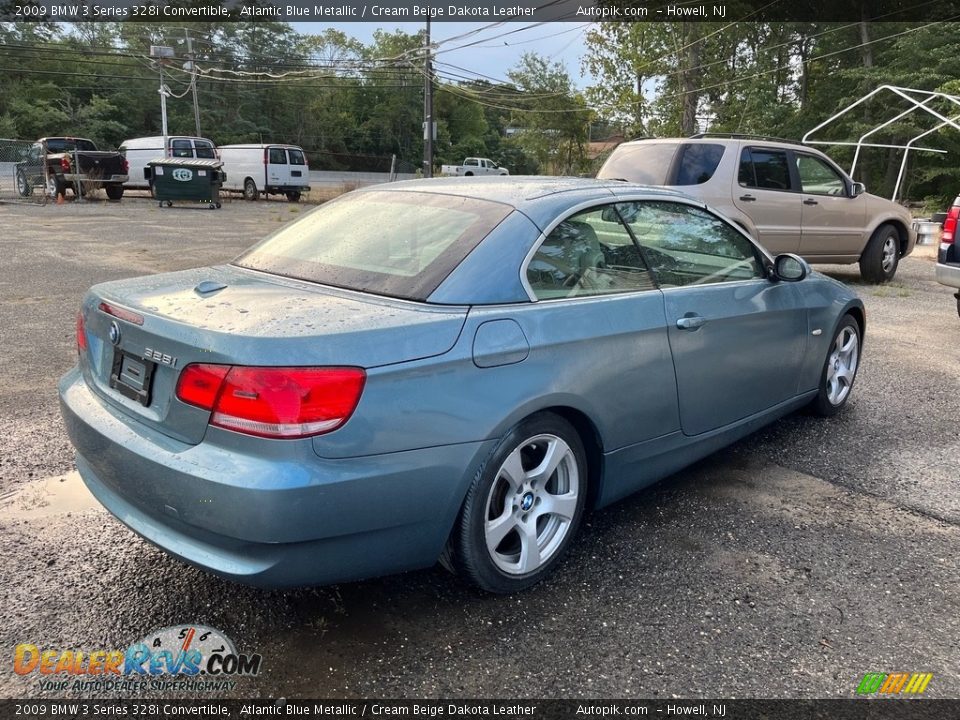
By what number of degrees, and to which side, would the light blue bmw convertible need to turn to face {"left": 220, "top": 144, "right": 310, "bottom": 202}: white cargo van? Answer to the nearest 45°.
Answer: approximately 45° to its left

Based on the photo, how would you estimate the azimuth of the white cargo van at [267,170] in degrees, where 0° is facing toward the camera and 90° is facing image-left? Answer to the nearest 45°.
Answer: approximately 135°

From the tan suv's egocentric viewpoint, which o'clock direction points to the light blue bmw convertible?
The light blue bmw convertible is roughly at 5 o'clock from the tan suv.

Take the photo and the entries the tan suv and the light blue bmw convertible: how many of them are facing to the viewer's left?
0

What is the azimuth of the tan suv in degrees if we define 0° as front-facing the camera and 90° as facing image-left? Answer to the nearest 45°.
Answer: approximately 225°

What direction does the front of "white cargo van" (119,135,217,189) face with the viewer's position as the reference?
facing away from the viewer and to the left of the viewer

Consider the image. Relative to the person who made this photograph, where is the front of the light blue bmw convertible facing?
facing away from the viewer and to the right of the viewer

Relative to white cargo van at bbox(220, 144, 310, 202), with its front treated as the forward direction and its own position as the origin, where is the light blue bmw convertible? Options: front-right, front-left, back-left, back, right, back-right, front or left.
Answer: back-left

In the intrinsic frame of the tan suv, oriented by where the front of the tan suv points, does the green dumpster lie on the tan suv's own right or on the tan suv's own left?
on the tan suv's own left

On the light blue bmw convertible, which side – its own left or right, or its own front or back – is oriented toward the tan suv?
front
